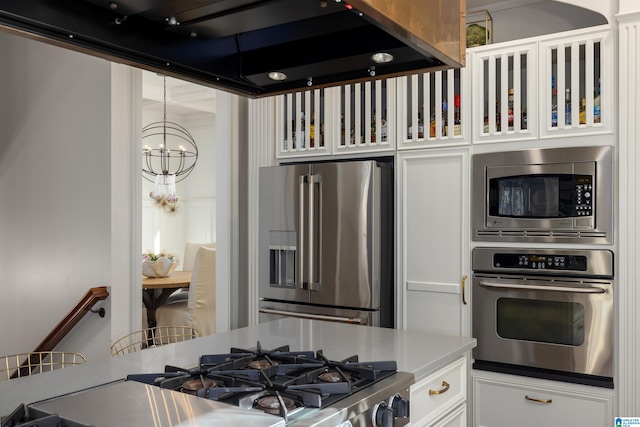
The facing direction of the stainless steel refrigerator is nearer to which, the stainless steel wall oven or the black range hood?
the black range hood

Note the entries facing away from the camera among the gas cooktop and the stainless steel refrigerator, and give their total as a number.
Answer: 0

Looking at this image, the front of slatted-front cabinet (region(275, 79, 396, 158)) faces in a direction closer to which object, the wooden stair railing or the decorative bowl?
the wooden stair railing

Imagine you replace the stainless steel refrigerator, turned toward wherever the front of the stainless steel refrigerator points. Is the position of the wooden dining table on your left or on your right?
on your right

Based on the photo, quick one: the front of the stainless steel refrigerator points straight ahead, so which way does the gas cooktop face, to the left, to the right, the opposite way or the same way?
to the left

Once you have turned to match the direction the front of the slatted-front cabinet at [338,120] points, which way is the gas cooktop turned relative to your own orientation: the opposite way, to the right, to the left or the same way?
to the left

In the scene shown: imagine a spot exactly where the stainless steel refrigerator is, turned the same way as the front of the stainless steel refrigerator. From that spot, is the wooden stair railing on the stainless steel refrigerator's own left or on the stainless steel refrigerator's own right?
on the stainless steel refrigerator's own right

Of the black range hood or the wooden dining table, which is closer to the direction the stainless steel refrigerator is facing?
the black range hood

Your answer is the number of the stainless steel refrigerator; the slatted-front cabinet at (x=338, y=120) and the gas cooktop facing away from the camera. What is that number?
0

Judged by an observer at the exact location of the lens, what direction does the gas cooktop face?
facing the viewer and to the right of the viewer

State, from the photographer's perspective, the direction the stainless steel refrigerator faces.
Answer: facing the viewer and to the left of the viewer

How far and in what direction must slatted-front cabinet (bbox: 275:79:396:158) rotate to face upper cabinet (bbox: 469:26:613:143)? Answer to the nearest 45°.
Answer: approximately 90° to its left

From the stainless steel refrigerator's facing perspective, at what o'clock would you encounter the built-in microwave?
The built-in microwave is roughly at 8 o'clock from the stainless steel refrigerator.

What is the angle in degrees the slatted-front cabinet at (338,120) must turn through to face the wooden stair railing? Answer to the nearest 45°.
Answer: approximately 45° to its right
